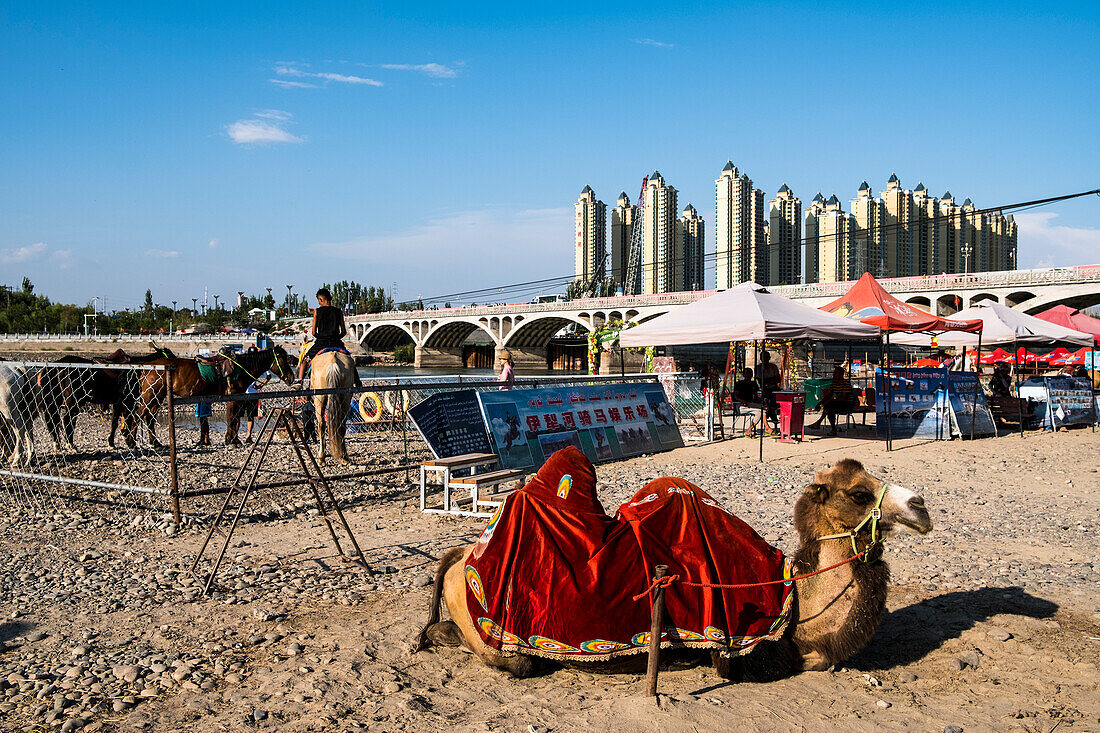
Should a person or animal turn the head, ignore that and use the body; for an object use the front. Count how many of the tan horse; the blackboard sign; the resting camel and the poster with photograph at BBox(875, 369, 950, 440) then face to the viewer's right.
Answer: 1

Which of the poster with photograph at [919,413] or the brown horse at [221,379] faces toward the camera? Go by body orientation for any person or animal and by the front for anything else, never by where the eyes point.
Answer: the poster with photograph

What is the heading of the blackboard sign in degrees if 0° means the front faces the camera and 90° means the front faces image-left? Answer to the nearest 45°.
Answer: approximately 0°

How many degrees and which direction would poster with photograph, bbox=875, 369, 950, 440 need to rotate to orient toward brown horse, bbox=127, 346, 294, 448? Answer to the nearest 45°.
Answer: approximately 45° to its right

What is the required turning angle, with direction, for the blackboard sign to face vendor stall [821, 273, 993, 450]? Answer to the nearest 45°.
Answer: approximately 135° to its left

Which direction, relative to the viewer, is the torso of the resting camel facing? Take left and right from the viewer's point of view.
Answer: facing to the right of the viewer

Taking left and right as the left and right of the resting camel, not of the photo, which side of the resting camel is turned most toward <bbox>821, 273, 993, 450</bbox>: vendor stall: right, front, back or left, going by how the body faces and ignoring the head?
left

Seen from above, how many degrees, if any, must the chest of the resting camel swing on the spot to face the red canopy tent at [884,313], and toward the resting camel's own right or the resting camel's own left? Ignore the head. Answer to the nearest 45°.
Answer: approximately 90° to the resting camel's own left

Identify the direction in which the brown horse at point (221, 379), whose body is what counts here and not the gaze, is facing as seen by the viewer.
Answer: to the viewer's right

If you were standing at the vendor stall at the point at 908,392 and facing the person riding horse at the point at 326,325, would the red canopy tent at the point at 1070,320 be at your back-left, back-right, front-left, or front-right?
back-right

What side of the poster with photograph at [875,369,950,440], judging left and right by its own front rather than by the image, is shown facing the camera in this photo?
front

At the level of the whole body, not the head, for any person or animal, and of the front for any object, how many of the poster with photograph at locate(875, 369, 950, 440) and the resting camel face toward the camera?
1
